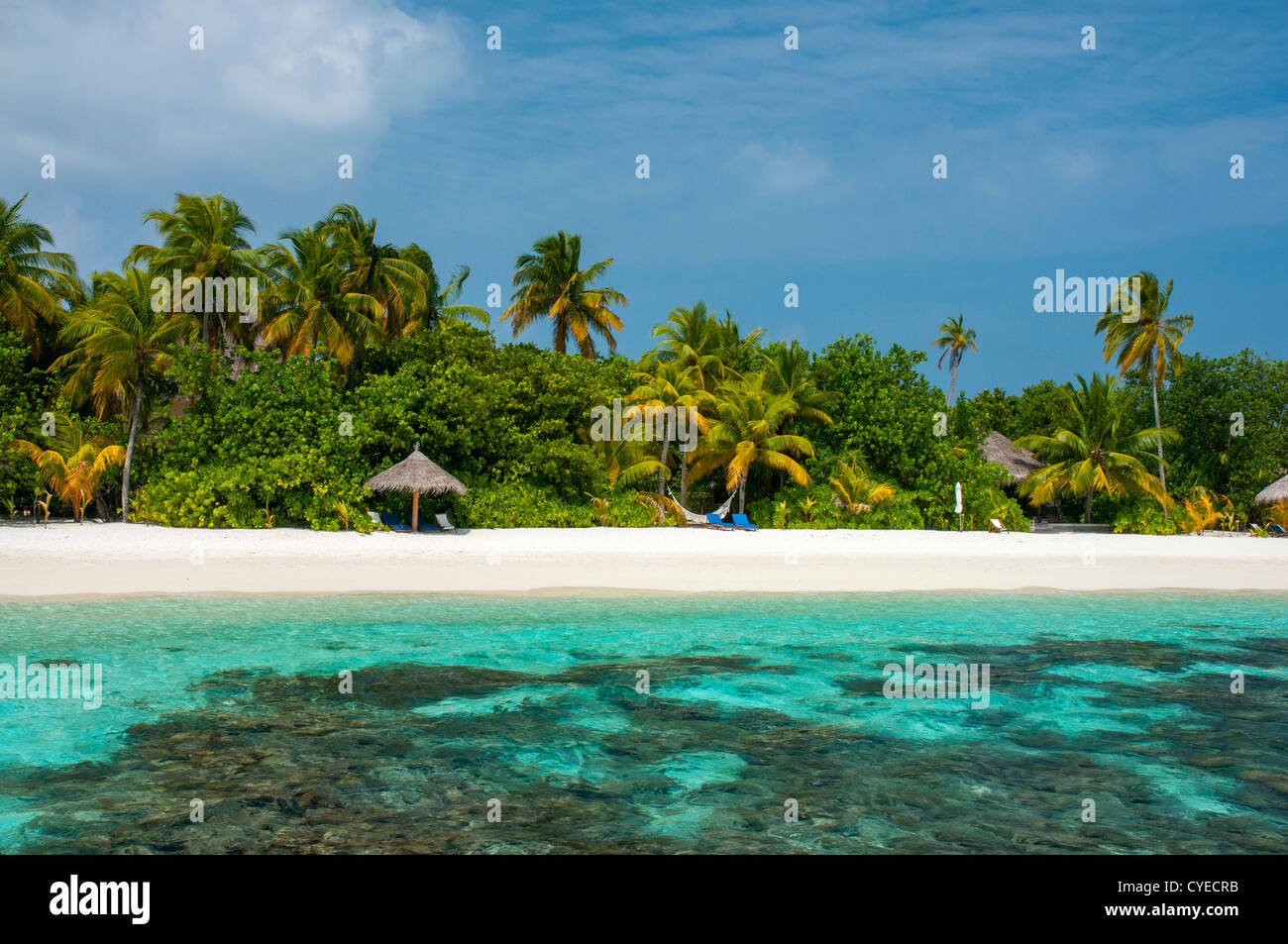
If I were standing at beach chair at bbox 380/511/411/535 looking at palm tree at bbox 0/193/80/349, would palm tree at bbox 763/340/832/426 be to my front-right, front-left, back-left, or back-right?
back-right

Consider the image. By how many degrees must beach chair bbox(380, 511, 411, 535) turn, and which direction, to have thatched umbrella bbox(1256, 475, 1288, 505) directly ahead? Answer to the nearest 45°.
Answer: approximately 45° to its left

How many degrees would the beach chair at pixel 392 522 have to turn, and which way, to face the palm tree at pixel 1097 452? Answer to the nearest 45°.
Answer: approximately 45° to its left

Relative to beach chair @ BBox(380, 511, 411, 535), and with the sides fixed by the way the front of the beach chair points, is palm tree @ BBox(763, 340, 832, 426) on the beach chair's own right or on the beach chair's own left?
on the beach chair's own left

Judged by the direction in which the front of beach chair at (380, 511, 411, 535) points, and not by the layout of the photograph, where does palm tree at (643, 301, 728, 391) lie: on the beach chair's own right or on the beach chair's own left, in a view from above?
on the beach chair's own left

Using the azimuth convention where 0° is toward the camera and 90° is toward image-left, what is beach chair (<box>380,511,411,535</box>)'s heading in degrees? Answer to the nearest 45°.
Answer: approximately 315°

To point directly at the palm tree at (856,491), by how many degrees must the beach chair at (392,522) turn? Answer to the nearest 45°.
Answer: approximately 45° to its left
